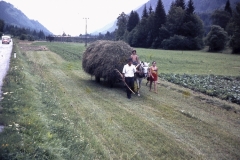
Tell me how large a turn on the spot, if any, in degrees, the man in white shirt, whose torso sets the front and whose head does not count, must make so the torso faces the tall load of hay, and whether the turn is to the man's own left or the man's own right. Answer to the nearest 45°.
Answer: approximately 135° to the man's own right

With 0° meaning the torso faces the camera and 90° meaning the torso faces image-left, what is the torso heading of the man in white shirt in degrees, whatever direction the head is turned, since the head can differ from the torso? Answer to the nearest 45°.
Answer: approximately 0°
